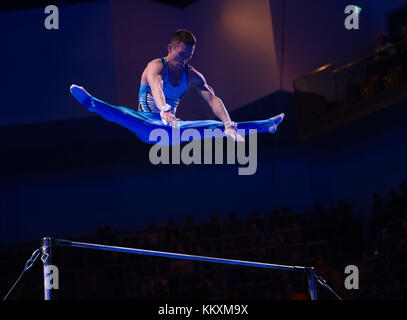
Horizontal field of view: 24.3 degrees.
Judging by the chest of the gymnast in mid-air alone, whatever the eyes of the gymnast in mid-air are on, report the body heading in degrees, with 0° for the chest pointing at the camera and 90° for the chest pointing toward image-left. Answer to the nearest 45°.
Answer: approximately 315°
